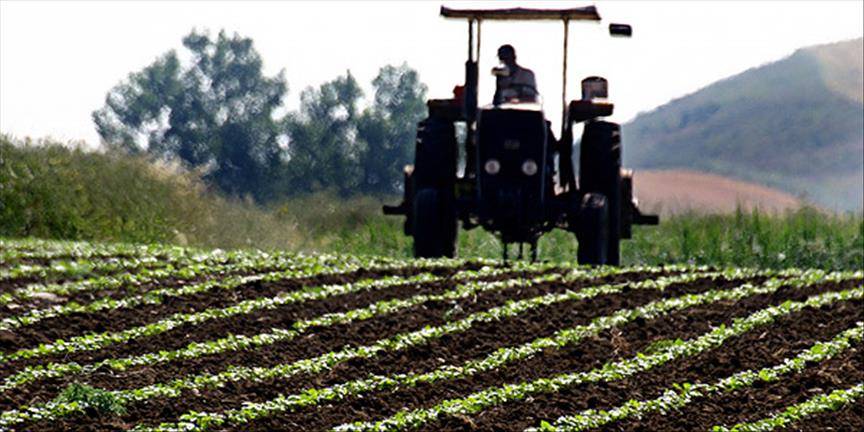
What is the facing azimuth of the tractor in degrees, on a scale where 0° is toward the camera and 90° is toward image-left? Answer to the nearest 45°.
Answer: approximately 0°

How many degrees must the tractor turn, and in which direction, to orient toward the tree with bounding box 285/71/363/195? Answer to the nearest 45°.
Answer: approximately 180°

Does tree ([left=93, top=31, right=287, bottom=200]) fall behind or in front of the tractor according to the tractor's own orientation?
behind

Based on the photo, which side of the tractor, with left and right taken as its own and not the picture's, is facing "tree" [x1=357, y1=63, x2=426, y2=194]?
back

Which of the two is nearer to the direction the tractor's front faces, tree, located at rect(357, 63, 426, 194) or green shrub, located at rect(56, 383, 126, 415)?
the green shrub

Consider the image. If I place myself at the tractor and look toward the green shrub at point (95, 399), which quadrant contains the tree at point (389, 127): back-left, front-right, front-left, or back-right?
back-right

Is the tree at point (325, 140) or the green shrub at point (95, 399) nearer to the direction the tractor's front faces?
the green shrub
